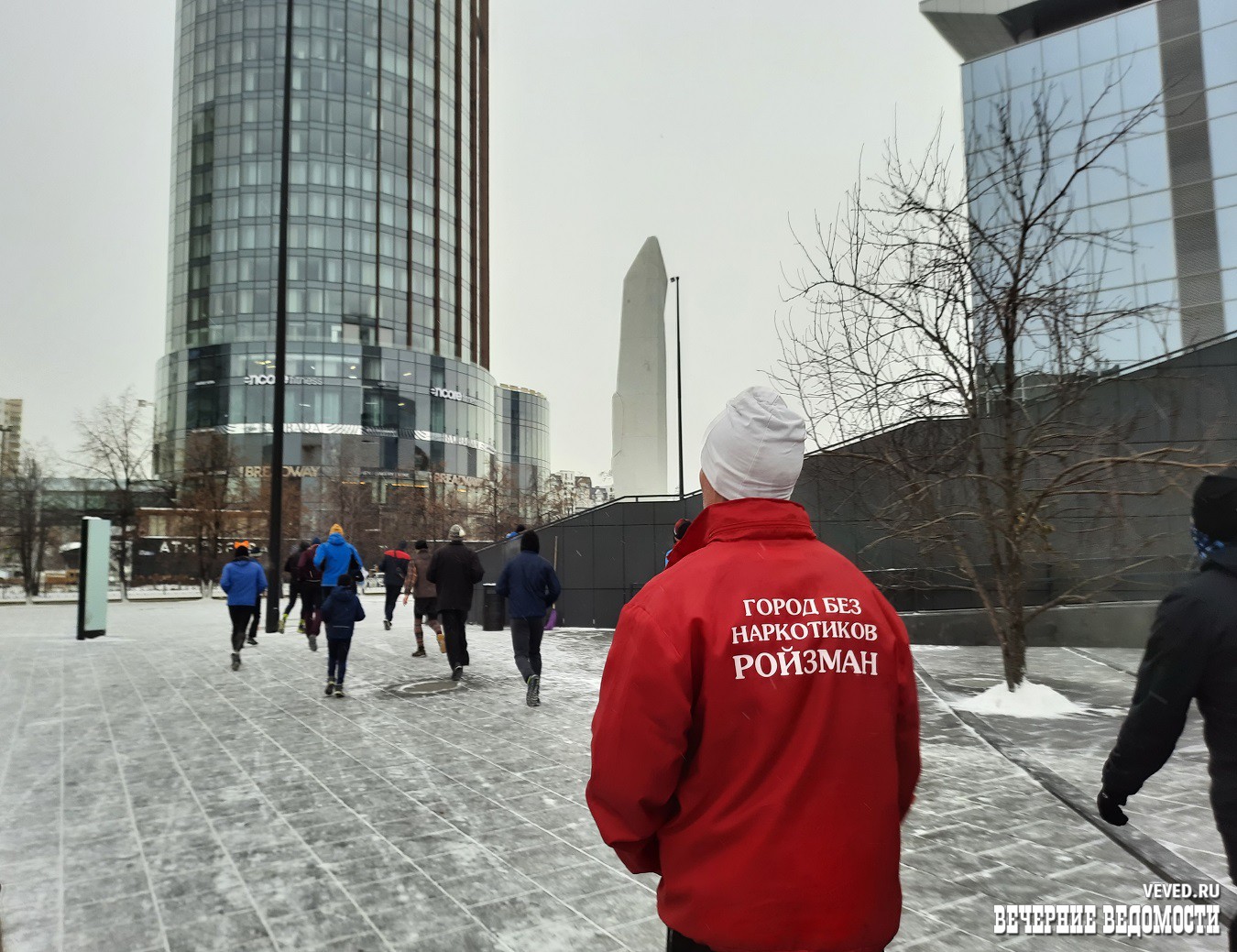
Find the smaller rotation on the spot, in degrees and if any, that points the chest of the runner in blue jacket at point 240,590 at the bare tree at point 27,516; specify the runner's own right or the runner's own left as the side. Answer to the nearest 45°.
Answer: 0° — they already face it

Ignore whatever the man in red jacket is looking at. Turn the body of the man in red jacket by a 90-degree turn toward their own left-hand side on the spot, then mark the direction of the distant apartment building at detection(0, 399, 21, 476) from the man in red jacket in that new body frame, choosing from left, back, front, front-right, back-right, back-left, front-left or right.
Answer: right

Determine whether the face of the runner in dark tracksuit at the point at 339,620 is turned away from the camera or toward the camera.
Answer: away from the camera

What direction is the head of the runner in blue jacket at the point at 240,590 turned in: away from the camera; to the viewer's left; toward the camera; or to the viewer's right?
away from the camera

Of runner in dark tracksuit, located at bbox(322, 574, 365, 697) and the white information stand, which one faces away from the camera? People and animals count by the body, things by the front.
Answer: the runner in dark tracksuit

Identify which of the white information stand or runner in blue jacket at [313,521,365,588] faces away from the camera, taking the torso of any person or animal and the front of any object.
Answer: the runner in blue jacket

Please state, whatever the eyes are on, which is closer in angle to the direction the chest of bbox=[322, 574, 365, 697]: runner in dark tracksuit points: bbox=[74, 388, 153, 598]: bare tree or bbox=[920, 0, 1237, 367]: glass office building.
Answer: the bare tree

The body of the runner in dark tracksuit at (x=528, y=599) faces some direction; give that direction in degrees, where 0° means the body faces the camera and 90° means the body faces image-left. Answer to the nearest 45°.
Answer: approximately 180°

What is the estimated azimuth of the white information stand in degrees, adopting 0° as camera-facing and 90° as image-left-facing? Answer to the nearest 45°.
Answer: approximately 315°

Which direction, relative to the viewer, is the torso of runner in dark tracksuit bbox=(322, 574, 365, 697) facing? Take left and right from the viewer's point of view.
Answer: facing away from the viewer

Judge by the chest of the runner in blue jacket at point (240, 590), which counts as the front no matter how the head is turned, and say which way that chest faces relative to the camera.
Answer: away from the camera

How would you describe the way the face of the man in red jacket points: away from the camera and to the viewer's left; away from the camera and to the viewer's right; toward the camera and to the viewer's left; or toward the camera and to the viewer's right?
away from the camera and to the viewer's left
